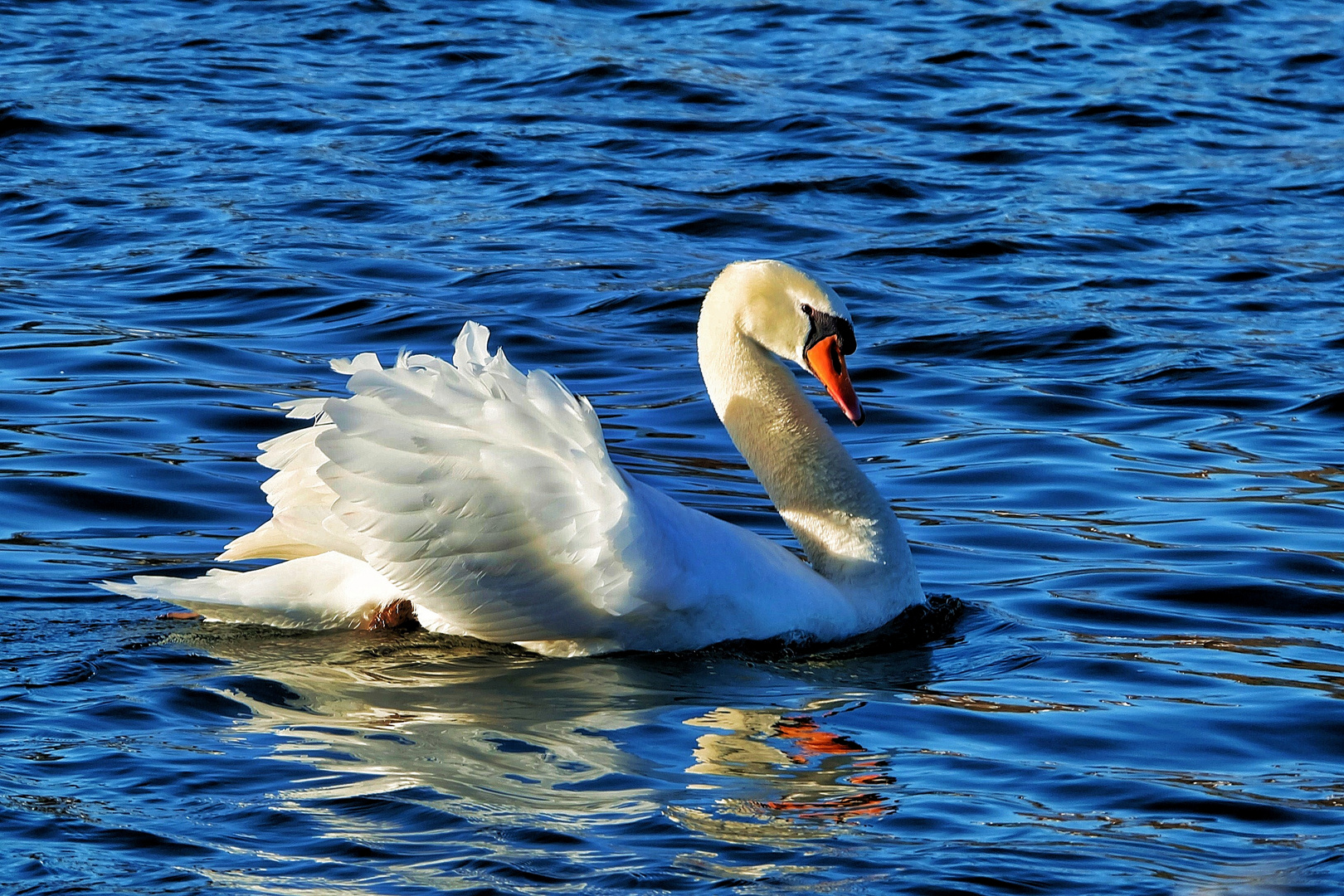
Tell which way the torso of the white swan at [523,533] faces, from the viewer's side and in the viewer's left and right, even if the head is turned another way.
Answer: facing to the right of the viewer
